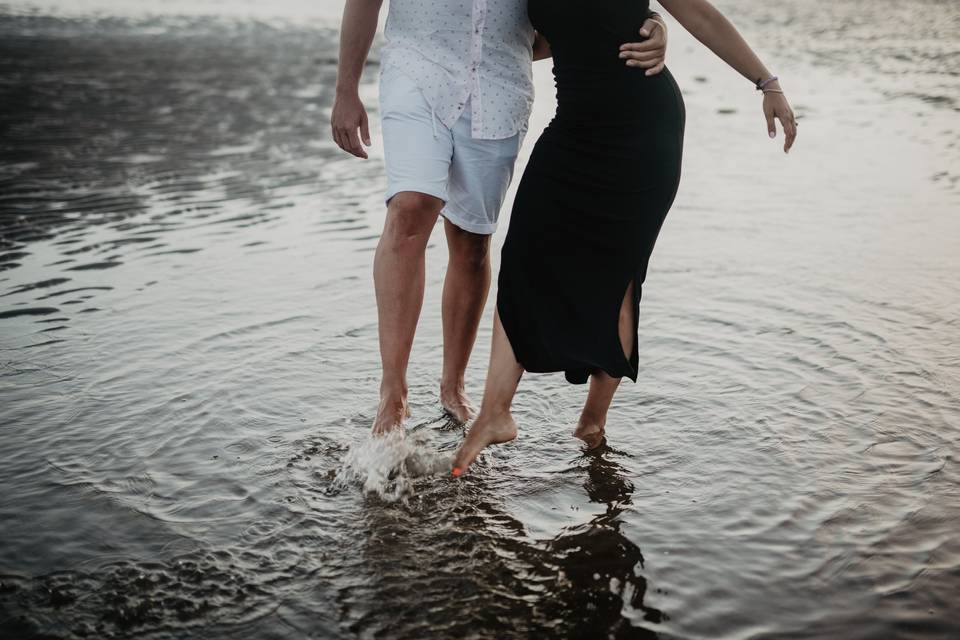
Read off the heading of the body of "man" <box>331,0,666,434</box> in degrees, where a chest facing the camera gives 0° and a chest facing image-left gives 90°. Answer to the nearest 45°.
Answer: approximately 0°

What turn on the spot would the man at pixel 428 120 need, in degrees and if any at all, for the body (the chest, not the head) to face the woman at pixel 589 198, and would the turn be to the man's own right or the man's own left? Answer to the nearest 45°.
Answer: approximately 45° to the man's own left
